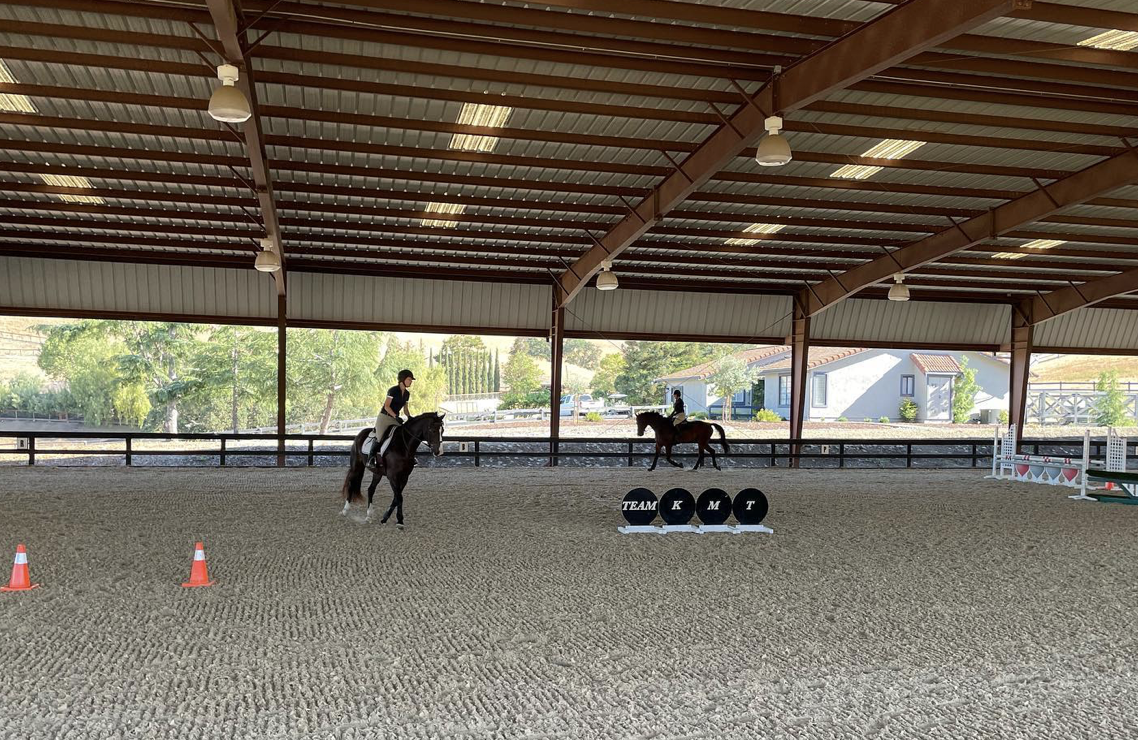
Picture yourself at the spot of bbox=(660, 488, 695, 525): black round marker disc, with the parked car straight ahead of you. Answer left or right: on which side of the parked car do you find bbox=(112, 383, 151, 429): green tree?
left

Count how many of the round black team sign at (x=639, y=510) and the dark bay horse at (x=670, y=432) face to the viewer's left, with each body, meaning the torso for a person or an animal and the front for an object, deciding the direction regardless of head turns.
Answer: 1

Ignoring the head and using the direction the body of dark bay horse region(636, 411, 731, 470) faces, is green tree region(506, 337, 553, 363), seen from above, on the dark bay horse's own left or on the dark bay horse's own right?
on the dark bay horse's own right

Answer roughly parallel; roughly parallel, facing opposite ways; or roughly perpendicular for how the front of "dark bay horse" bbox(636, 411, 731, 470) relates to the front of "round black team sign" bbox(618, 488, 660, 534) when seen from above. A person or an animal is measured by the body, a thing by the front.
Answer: roughly perpendicular

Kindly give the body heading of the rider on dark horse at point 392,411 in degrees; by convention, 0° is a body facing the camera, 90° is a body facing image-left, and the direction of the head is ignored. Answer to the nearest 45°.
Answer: approximately 315°

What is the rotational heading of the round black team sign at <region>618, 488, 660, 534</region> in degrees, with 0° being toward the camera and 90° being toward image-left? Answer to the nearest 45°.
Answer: approximately 0°

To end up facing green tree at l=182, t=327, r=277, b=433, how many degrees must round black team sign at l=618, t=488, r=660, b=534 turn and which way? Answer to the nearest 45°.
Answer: approximately 135° to its right

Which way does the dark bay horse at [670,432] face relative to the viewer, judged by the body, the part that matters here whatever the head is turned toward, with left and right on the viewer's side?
facing to the left of the viewer
